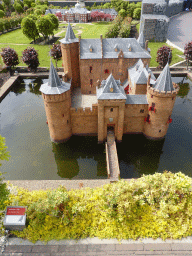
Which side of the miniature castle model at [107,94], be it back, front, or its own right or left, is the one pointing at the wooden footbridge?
front

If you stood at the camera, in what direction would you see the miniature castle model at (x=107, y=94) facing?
facing the viewer

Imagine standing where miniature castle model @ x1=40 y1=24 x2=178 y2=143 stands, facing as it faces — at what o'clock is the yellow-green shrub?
The yellow-green shrub is roughly at 12 o'clock from the miniature castle model.
